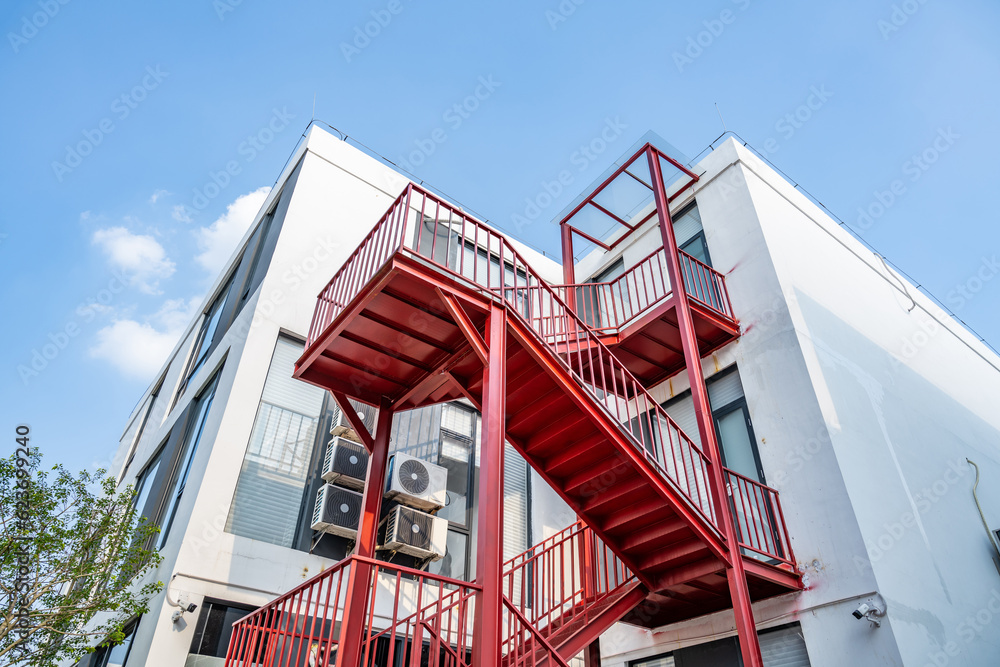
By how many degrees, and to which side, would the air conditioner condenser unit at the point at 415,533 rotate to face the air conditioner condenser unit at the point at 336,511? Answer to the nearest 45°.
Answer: approximately 135° to its right

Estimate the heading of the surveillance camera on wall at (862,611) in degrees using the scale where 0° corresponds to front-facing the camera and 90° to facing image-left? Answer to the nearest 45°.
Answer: approximately 45°
